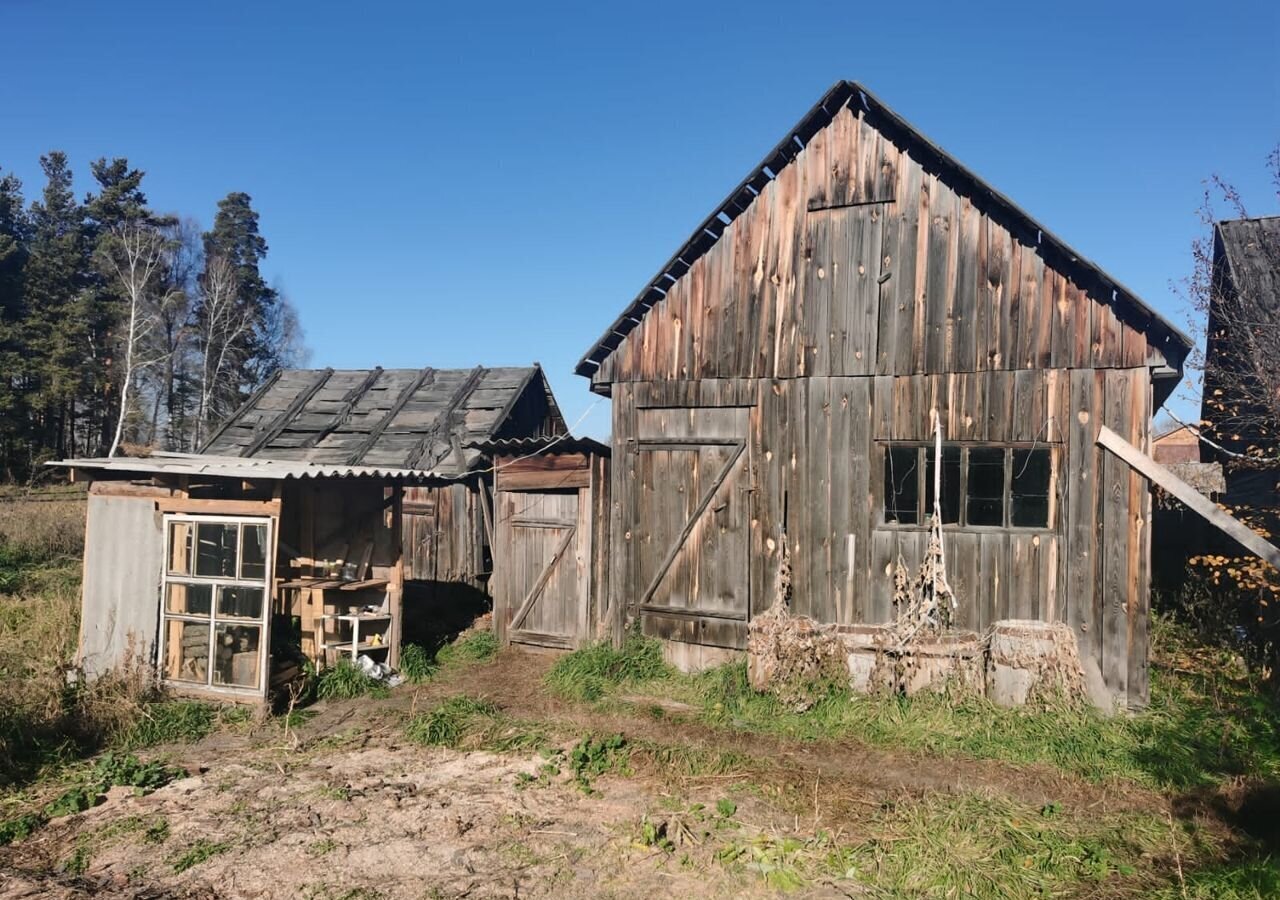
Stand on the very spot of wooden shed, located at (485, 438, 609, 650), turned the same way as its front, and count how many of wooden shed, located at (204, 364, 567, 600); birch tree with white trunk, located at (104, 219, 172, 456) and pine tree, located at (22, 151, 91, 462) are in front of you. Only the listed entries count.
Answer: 0

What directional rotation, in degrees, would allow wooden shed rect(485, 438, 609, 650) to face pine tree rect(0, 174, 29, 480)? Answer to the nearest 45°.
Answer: approximately 135° to its right

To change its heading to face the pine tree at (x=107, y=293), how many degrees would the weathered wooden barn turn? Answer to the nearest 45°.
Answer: approximately 135° to its right

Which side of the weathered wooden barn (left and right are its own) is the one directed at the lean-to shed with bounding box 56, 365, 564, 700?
right

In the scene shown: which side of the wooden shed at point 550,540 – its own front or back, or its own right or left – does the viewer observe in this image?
front

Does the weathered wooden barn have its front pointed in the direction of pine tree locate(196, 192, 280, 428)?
no

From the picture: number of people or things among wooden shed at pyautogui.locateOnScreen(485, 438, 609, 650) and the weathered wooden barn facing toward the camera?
2

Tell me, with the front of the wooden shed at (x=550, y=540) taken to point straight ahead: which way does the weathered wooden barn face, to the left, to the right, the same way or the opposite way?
the same way

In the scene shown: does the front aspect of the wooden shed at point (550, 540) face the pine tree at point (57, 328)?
no

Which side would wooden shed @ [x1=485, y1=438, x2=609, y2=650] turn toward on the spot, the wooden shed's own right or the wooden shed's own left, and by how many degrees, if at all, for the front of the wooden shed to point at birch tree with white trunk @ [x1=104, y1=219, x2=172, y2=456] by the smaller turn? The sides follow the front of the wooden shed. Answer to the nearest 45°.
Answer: approximately 135° to the wooden shed's own right

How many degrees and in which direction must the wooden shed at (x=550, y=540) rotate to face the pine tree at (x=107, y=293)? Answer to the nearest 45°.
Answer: approximately 135° to its right

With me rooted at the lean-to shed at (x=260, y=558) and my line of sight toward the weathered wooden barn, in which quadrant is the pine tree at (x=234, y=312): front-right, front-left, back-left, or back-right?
back-left

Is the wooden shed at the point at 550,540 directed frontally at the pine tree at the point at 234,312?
no

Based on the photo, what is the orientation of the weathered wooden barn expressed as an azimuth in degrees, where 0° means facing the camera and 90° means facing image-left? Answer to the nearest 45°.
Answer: approximately 0°

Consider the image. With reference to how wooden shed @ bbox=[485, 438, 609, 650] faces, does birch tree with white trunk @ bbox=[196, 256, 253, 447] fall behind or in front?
behind

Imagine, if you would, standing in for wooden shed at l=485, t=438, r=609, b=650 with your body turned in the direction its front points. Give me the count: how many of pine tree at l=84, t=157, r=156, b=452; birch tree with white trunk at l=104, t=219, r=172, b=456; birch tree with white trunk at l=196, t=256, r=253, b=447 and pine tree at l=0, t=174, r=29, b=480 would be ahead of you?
0
